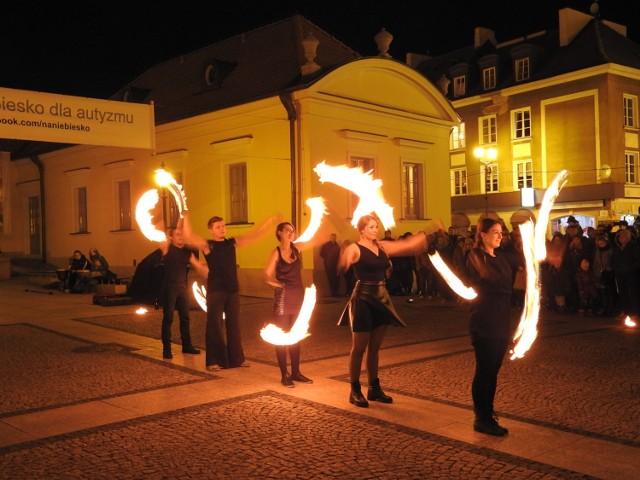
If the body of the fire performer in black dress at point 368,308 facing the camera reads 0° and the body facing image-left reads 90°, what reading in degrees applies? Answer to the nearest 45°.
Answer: approximately 315°

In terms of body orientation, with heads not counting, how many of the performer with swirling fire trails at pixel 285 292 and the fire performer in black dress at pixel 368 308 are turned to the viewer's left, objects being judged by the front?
0

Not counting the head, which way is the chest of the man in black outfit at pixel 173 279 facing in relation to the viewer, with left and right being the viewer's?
facing the viewer and to the right of the viewer

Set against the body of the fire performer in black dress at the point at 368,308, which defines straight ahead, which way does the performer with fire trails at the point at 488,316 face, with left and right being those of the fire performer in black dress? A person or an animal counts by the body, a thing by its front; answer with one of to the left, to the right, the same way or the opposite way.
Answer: the same way

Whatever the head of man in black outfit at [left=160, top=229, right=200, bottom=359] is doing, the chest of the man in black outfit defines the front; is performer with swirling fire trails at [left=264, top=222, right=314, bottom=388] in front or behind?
in front

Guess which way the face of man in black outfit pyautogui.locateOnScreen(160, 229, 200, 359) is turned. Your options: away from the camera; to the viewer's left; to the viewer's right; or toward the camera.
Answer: toward the camera

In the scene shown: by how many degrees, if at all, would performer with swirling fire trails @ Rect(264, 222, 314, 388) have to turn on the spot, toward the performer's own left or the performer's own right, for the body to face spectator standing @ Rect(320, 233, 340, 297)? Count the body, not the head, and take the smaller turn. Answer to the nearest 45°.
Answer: approximately 135° to the performer's own left

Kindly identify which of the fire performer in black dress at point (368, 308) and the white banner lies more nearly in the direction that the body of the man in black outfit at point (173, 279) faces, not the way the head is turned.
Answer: the fire performer in black dress

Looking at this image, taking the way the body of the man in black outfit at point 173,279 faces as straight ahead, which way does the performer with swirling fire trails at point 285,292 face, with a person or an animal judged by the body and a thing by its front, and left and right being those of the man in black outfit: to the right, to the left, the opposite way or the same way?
the same way

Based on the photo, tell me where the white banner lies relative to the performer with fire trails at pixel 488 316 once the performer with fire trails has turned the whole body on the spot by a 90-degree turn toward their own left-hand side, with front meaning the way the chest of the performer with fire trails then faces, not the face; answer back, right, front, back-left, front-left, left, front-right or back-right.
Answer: left
